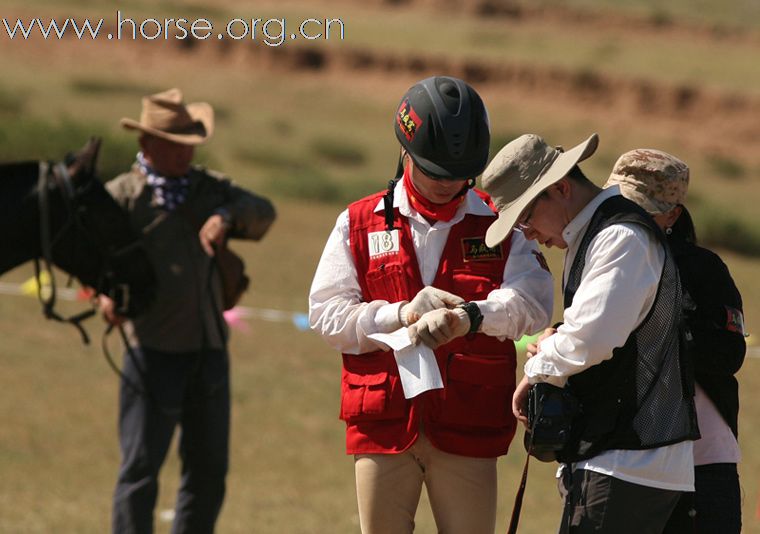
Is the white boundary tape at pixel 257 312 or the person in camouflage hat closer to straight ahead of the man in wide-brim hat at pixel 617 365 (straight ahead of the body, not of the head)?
the white boundary tape

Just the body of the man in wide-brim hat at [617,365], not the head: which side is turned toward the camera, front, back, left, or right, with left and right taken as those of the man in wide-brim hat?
left

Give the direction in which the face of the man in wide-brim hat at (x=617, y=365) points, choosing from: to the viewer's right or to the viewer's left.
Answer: to the viewer's left

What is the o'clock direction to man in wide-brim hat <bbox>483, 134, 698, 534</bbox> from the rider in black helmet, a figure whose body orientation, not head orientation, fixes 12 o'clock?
The man in wide-brim hat is roughly at 10 o'clock from the rider in black helmet.

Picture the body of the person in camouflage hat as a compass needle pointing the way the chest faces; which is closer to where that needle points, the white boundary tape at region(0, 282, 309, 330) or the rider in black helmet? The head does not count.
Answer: the rider in black helmet

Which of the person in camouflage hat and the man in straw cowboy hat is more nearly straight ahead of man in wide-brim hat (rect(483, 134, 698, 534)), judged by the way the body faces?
the man in straw cowboy hat

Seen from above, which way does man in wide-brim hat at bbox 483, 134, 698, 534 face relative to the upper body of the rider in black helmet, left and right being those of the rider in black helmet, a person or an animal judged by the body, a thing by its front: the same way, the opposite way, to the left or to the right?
to the right

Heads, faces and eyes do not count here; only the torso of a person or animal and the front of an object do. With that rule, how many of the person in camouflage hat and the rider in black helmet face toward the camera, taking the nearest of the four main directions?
1

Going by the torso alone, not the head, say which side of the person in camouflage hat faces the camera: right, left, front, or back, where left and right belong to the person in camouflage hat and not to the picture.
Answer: left

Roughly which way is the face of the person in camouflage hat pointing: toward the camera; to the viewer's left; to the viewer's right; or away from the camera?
to the viewer's left
